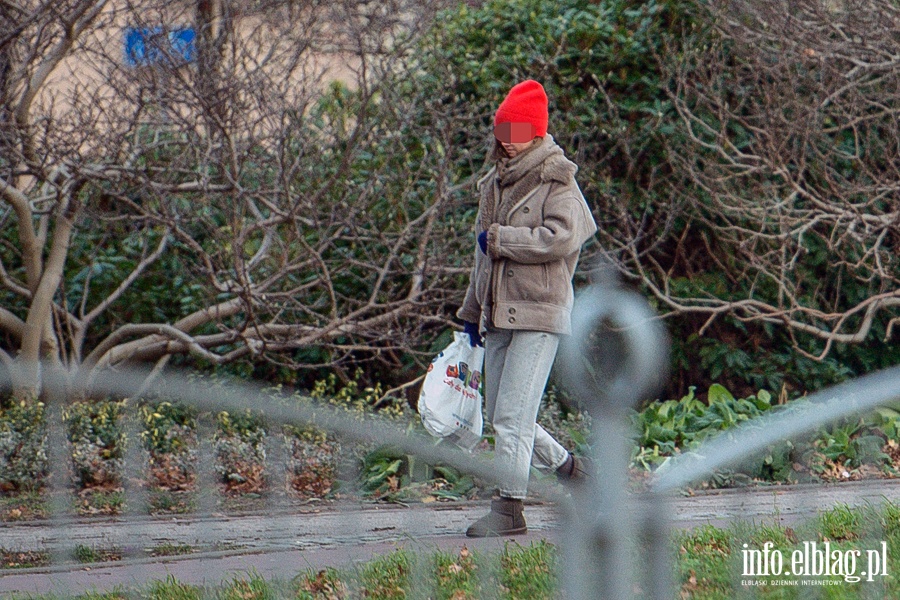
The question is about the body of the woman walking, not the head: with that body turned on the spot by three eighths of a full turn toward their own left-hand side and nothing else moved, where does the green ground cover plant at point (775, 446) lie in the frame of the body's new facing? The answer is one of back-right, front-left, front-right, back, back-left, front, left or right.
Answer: front-left

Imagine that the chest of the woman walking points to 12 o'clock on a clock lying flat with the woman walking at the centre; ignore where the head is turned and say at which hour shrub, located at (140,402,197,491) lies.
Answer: The shrub is roughly at 3 o'clock from the woman walking.

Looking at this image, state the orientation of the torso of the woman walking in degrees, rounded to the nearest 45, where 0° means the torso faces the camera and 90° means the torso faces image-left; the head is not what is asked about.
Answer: approximately 45°

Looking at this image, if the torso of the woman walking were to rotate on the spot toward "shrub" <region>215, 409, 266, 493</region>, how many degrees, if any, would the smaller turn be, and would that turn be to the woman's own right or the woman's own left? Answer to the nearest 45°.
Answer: approximately 90° to the woman's own right

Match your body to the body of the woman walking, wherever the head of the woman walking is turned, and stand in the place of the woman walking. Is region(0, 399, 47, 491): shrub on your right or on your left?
on your right
